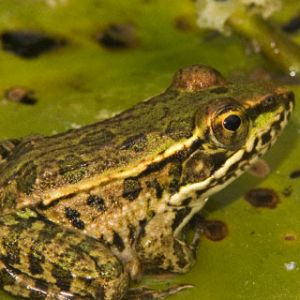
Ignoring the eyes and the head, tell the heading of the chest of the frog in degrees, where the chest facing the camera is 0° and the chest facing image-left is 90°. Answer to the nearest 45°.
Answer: approximately 270°

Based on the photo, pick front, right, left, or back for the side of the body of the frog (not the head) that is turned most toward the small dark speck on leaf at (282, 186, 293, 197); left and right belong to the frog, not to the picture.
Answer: front

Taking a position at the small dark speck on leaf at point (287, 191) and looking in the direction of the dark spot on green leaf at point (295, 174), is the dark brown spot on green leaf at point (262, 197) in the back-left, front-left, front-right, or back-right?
back-left

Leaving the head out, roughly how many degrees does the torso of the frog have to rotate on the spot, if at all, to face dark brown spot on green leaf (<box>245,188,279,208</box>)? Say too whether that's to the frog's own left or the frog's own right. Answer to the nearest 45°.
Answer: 0° — it already faces it
